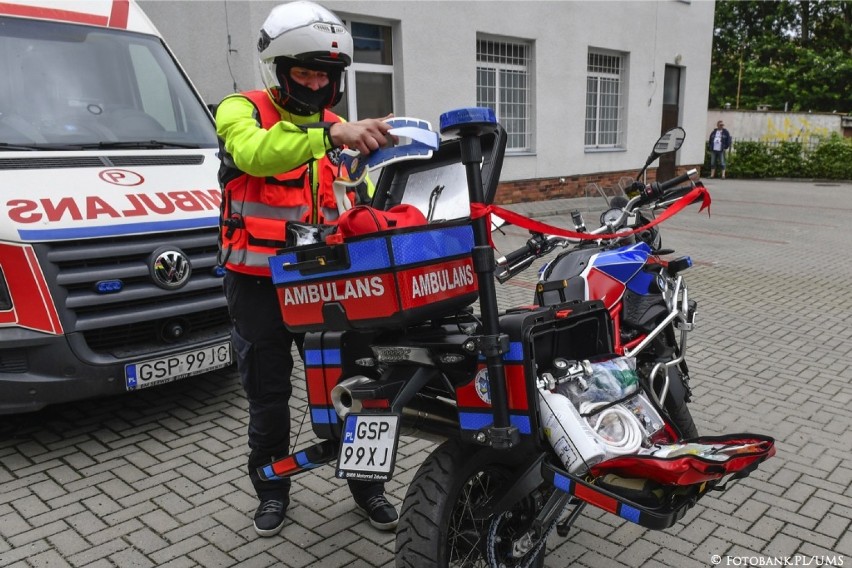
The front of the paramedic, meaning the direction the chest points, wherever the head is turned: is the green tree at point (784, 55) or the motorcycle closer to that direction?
the motorcycle

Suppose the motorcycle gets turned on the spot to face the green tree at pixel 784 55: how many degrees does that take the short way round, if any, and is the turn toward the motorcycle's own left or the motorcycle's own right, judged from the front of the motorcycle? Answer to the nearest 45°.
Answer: approximately 45° to the motorcycle's own left

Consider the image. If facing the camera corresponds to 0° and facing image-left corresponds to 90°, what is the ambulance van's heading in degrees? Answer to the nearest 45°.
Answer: approximately 315°

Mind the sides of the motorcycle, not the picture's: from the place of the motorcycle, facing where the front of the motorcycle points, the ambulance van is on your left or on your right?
on your left

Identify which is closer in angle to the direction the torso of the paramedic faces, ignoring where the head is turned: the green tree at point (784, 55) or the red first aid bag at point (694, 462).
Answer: the red first aid bag

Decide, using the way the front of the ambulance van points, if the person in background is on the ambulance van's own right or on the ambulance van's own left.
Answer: on the ambulance van's own left

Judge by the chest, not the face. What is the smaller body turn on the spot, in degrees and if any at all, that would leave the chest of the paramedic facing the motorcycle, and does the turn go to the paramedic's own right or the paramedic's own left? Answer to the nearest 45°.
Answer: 0° — they already face it

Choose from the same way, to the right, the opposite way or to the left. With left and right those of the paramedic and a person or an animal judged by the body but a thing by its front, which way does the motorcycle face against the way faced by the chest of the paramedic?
to the left

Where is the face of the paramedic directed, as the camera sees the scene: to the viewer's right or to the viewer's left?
to the viewer's right

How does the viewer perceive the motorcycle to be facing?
facing away from the viewer and to the right of the viewer
